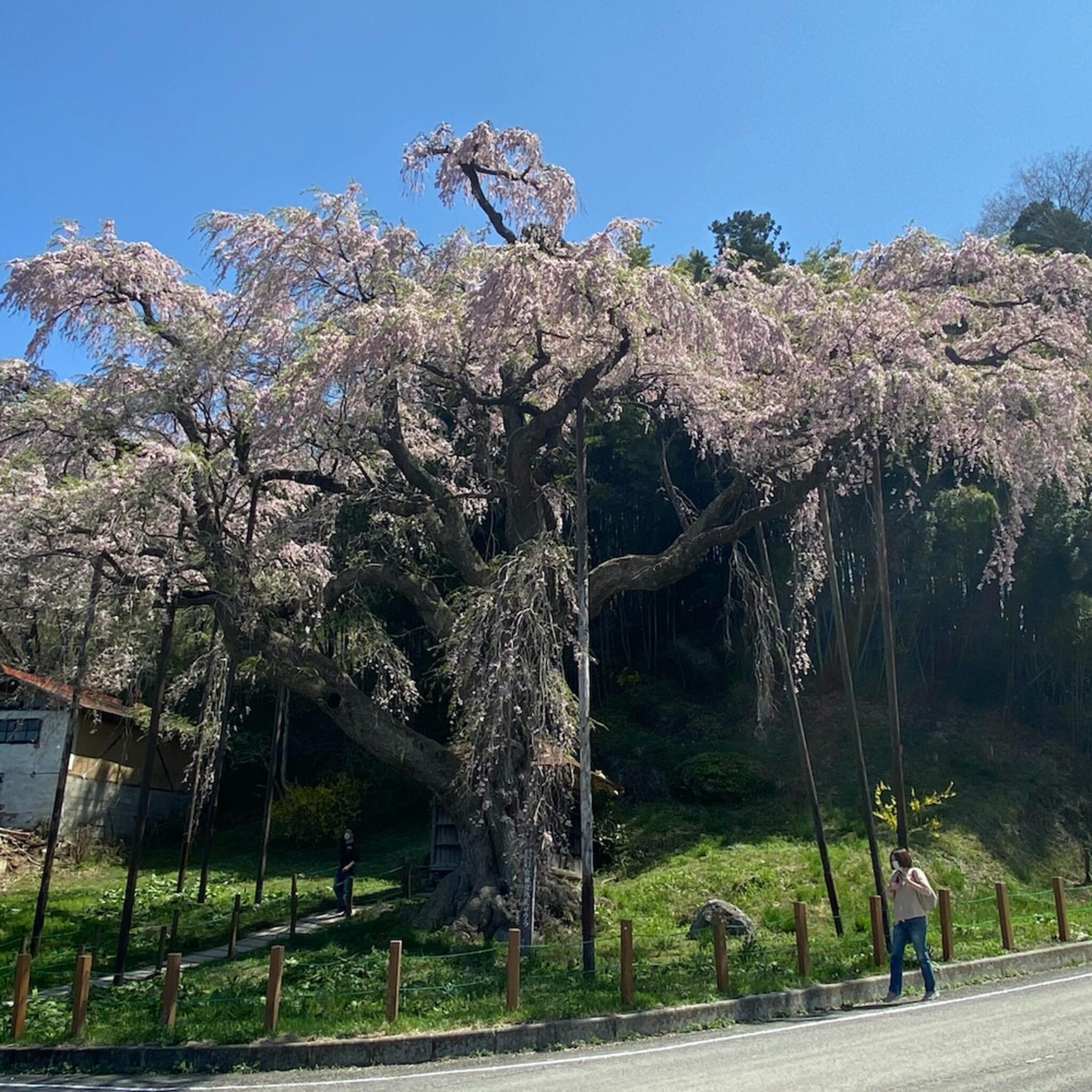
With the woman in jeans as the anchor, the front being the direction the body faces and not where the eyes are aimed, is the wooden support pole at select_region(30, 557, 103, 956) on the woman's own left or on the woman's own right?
on the woman's own right

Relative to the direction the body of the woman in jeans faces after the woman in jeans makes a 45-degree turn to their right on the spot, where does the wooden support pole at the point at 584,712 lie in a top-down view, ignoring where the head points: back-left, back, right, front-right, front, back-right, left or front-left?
front

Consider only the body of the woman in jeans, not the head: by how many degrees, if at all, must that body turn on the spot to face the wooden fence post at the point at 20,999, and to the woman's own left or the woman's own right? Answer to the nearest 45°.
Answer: approximately 45° to the woman's own right

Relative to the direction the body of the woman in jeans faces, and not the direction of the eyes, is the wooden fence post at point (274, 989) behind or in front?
in front

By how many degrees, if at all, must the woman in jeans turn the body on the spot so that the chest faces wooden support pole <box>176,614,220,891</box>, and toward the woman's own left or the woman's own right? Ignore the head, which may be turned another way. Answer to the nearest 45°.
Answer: approximately 45° to the woman's own right

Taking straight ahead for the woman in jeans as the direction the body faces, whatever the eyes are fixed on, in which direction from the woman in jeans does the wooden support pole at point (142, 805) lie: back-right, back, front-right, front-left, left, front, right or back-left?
front-right

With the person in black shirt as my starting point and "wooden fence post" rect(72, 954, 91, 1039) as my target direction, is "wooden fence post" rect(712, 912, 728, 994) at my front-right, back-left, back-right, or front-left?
front-left

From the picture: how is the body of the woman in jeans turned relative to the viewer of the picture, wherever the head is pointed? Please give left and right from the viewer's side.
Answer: facing the viewer and to the left of the viewer

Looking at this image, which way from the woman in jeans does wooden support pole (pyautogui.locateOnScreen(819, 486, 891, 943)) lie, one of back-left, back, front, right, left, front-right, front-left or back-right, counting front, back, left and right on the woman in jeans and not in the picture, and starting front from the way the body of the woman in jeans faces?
back-right

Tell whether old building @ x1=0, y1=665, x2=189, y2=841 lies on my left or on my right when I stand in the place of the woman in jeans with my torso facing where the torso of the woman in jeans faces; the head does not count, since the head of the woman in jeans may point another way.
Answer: on my right

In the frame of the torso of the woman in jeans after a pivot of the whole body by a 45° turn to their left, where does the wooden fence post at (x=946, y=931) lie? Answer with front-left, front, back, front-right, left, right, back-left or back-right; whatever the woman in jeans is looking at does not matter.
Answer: back

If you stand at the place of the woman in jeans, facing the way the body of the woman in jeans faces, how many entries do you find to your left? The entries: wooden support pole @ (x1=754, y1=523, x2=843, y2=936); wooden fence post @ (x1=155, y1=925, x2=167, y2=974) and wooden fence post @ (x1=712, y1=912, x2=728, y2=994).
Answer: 0

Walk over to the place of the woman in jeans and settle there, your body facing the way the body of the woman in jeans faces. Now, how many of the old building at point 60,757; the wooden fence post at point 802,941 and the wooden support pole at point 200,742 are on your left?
0

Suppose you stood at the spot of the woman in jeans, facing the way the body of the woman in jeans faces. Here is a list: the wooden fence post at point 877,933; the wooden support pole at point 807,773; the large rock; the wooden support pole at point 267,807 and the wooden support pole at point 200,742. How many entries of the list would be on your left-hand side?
0

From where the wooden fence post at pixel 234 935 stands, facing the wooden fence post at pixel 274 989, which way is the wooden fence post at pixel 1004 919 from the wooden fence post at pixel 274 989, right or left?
left

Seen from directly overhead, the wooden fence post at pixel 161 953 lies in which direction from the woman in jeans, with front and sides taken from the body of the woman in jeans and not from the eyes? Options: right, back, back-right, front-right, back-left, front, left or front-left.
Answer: front-right
